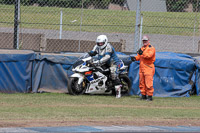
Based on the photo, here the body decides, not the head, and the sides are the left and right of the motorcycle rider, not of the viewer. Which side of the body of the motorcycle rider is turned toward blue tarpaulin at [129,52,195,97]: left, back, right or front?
back

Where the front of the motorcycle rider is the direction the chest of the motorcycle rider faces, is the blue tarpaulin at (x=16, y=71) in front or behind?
in front

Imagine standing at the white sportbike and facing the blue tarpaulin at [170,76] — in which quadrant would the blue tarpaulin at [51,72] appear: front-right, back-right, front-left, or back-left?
back-left

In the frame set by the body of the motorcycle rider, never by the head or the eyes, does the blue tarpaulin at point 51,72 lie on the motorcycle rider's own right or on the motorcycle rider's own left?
on the motorcycle rider's own right

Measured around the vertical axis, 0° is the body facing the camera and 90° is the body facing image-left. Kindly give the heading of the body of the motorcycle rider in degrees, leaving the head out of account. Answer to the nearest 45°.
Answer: approximately 45°
